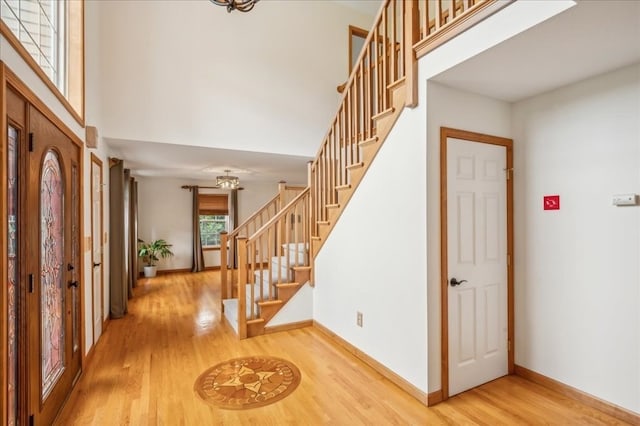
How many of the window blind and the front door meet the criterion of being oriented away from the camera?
0

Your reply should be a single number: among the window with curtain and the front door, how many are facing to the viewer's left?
0

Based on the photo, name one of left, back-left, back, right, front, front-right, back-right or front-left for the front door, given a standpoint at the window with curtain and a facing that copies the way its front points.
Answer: front

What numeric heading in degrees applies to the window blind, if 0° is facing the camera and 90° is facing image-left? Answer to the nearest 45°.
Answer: approximately 0°

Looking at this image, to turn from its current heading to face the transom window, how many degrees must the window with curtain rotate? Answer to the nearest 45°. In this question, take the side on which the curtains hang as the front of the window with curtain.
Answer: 0° — it already faces it

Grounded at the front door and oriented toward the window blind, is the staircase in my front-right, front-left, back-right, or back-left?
front-right

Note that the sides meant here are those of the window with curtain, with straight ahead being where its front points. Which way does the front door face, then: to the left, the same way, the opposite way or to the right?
to the left

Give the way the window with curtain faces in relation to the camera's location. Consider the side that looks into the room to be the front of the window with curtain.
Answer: facing the viewer

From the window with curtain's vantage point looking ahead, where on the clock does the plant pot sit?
The plant pot is roughly at 2 o'clock from the window with curtain.

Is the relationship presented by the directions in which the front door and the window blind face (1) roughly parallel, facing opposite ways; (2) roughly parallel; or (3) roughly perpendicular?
roughly perpendicular

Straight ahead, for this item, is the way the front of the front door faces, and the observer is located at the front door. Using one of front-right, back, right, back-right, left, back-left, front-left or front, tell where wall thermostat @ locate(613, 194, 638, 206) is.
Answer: front

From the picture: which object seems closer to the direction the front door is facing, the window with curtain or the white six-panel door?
the white six-panel door

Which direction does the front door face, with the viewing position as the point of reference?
facing the viewer and to the right of the viewer
